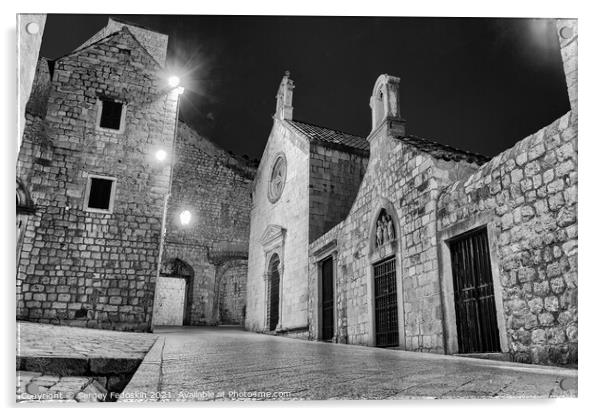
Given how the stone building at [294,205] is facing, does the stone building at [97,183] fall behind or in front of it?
in front

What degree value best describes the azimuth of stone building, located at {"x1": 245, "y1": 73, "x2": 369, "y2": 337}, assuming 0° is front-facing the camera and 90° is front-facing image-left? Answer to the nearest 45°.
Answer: approximately 45°

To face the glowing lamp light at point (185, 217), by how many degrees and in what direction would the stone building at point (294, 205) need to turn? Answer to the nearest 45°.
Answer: approximately 90° to its right

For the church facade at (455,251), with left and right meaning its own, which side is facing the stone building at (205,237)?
right

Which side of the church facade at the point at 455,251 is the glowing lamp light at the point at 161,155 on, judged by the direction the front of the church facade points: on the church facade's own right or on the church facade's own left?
on the church facade's own right

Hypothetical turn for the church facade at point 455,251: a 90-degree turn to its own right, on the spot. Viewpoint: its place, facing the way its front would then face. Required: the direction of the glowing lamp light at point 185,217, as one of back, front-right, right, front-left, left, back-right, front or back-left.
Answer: front
